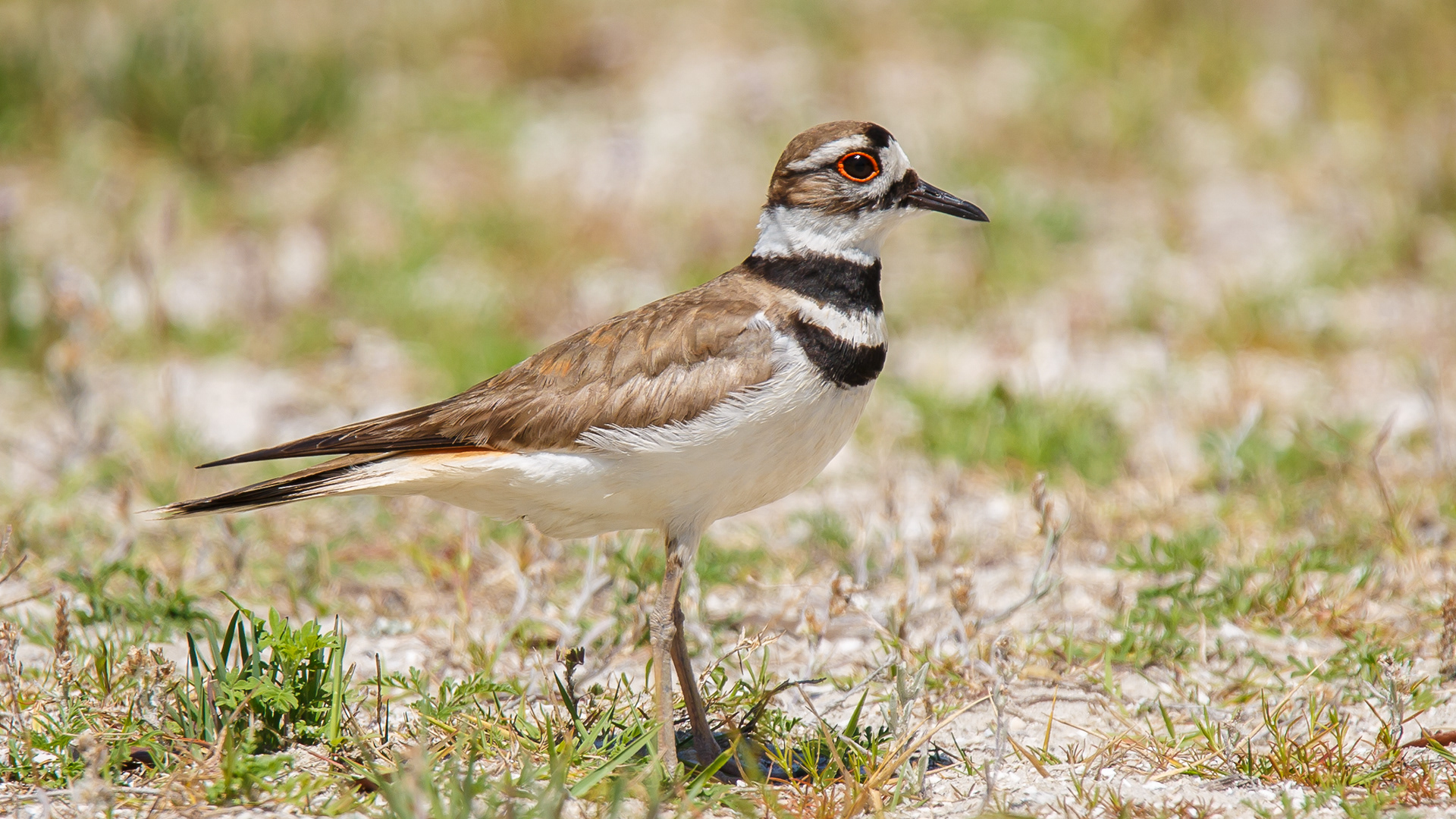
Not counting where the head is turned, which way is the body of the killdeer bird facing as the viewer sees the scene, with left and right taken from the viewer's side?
facing to the right of the viewer

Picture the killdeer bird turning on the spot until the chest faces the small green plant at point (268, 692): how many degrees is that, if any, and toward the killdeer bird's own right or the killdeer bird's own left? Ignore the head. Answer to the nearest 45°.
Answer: approximately 180°
